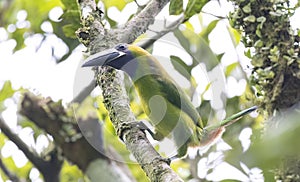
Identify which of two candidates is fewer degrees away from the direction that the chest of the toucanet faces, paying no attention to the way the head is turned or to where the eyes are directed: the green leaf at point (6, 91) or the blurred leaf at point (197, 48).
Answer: the green leaf

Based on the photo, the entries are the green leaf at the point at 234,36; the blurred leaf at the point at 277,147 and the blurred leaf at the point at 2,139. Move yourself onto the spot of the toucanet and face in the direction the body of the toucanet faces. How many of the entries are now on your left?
1

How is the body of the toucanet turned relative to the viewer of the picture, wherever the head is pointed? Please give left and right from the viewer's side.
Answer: facing to the left of the viewer

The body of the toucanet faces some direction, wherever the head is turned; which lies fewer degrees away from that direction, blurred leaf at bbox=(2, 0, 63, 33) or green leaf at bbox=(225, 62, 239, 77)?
the blurred leaf

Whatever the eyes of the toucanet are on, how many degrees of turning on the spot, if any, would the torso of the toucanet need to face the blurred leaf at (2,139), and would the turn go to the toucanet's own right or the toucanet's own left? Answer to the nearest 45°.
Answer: approximately 45° to the toucanet's own right

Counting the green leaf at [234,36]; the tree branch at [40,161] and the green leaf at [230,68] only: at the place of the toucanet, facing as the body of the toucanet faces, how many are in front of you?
1
